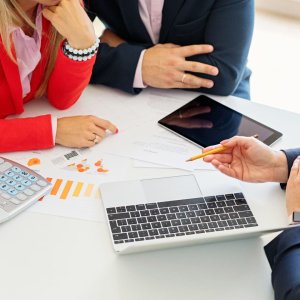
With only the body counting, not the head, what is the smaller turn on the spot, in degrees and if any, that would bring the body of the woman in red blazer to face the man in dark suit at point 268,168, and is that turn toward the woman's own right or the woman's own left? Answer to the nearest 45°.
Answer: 0° — they already face them

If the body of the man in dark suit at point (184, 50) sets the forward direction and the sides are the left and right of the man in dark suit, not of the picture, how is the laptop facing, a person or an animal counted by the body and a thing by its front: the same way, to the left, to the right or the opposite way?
the opposite way

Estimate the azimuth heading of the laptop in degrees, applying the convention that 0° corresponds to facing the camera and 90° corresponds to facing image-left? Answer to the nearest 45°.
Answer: approximately 180°

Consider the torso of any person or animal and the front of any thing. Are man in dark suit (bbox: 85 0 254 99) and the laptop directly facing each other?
yes

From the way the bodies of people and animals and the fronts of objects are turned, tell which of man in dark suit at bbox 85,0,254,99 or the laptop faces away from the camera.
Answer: the laptop
